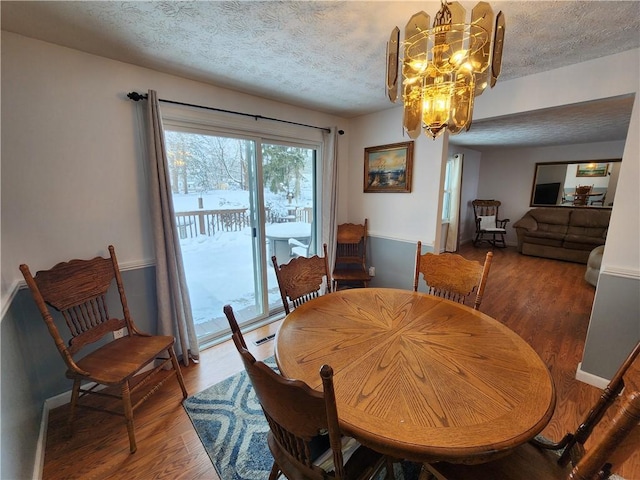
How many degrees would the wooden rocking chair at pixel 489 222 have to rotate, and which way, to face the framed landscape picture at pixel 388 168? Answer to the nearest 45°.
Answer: approximately 45° to its right

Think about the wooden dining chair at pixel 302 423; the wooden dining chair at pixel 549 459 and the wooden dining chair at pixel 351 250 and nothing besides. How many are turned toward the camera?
1

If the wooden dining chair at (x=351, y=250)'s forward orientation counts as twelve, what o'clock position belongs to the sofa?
The sofa is roughly at 8 o'clock from the wooden dining chair.

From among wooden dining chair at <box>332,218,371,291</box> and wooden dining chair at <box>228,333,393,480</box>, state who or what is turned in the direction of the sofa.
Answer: wooden dining chair at <box>228,333,393,480</box>

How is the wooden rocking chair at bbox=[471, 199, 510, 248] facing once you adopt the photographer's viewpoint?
facing the viewer and to the right of the viewer

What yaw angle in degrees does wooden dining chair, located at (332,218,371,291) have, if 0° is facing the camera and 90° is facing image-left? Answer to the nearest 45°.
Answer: approximately 0°

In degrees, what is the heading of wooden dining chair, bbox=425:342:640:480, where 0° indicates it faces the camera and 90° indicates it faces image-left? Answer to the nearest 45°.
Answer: approximately 90°

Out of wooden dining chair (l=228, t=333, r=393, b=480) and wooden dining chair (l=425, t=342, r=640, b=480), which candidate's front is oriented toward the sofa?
wooden dining chair (l=228, t=333, r=393, b=480)

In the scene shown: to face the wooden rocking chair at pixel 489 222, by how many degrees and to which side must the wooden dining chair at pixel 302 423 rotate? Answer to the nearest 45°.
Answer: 0° — it already faces it

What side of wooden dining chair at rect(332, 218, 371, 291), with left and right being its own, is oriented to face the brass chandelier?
front

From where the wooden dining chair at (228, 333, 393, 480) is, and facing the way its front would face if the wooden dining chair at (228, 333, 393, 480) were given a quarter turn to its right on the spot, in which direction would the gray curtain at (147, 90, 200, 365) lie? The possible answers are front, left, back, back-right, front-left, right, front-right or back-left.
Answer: back

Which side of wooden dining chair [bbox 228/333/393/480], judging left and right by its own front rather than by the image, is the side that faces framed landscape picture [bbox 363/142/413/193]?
front

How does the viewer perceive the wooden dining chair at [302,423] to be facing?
facing away from the viewer and to the right of the viewer

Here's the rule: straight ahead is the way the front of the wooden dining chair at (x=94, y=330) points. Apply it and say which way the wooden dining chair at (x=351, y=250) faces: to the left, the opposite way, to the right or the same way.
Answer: to the right

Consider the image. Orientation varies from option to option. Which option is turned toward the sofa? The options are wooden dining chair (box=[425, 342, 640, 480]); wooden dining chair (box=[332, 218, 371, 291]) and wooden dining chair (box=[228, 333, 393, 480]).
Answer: wooden dining chair (box=[228, 333, 393, 480])

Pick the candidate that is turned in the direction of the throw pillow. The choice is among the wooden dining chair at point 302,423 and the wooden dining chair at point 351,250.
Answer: the wooden dining chair at point 302,423
